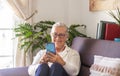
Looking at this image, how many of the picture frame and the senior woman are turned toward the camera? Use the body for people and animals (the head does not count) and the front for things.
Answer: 2

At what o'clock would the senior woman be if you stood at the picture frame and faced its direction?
The senior woman is roughly at 1 o'clock from the picture frame.

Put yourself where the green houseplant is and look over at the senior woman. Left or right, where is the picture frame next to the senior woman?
left

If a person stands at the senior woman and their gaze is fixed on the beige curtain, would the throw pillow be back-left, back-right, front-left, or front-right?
back-right

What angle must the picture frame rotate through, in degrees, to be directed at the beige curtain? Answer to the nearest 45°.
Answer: approximately 90° to its right

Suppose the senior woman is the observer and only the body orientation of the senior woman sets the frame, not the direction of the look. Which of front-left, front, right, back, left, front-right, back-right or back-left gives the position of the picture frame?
back-left

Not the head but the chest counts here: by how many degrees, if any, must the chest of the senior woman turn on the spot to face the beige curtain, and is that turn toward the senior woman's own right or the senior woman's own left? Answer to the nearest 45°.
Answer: approximately 135° to the senior woman's own right

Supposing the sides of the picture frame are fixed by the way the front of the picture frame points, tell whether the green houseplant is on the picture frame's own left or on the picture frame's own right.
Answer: on the picture frame's own right

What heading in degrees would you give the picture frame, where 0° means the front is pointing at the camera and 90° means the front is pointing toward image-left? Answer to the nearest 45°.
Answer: approximately 0°
